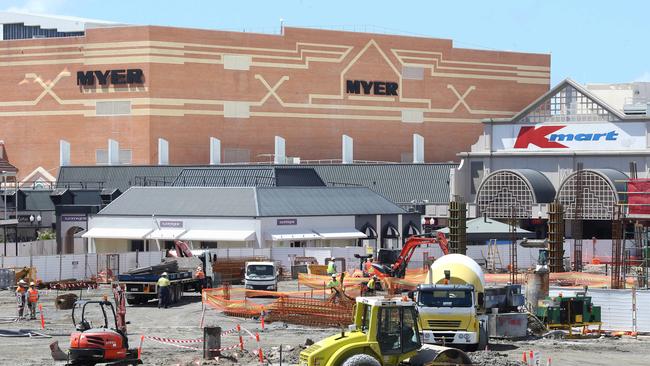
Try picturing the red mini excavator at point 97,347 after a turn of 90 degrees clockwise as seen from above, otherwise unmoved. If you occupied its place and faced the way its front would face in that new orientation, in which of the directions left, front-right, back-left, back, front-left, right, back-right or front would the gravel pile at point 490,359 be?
front-left

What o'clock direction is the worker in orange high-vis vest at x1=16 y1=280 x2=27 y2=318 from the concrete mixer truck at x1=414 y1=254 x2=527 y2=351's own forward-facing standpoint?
The worker in orange high-vis vest is roughly at 4 o'clock from the concrete mixer truck.

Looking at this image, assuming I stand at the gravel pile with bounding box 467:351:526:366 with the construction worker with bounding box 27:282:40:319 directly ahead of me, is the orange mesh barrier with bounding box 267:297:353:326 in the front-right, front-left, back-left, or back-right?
front-right

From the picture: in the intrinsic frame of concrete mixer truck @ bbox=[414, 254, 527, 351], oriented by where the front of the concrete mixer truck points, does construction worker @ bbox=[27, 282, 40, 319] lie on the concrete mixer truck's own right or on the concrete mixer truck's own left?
on the concrete mixer truck's own right

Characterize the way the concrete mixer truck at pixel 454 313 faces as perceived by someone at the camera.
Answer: facing the viewer

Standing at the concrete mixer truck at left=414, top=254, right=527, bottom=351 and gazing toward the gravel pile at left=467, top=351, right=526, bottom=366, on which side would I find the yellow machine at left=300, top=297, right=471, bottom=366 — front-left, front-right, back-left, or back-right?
front-right

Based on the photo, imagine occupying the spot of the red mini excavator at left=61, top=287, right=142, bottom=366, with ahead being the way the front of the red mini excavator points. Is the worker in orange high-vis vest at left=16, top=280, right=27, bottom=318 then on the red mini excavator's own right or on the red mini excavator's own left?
on the red mini excavator's own left

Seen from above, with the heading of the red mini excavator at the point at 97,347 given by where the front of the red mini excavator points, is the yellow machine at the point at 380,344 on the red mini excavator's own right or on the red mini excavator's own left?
on the red mini excavator's own right

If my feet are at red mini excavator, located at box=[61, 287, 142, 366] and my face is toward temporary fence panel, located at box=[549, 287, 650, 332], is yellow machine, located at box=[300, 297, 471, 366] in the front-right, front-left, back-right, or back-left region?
front-right

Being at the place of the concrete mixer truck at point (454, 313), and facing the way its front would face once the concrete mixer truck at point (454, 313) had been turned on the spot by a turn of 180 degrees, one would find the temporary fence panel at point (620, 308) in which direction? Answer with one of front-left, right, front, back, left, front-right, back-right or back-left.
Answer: front-right
